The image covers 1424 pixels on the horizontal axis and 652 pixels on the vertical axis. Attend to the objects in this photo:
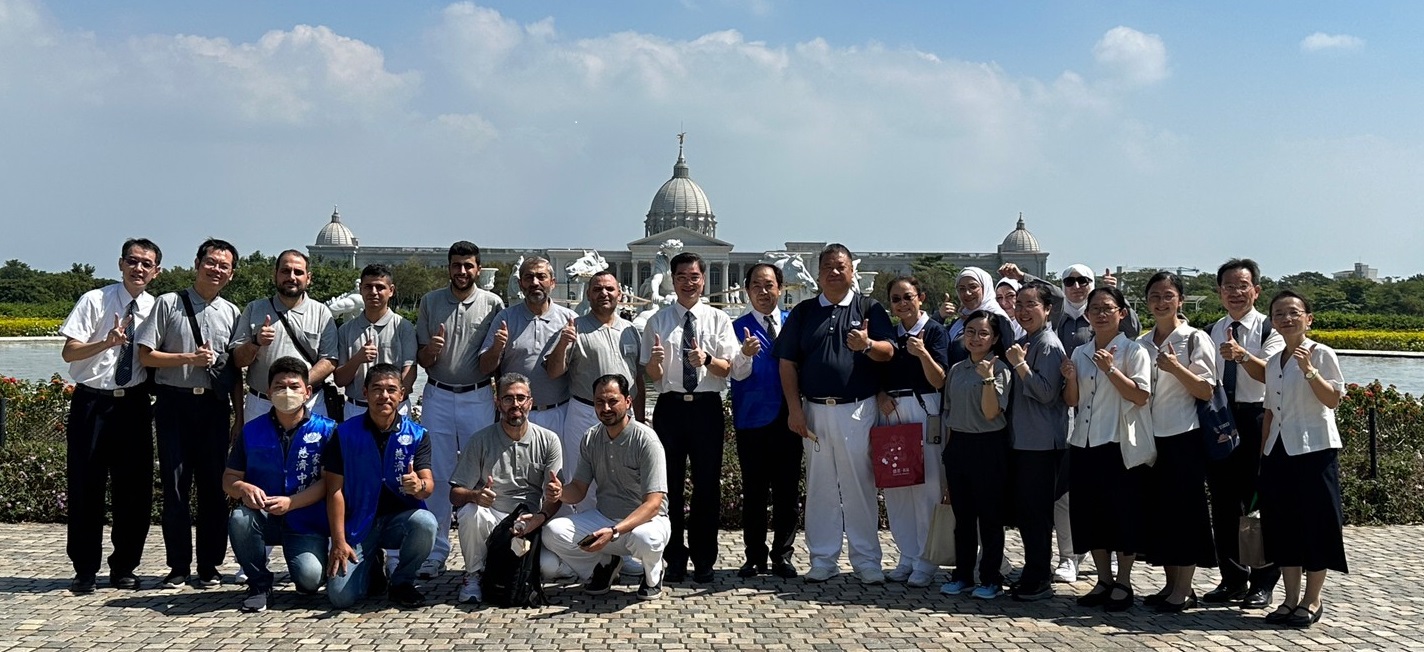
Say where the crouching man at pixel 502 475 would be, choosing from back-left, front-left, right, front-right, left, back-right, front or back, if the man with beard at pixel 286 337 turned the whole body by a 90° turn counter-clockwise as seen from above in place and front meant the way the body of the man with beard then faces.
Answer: front-right

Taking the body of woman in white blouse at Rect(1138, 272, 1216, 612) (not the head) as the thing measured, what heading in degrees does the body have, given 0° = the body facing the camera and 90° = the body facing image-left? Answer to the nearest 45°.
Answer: approximately 45°

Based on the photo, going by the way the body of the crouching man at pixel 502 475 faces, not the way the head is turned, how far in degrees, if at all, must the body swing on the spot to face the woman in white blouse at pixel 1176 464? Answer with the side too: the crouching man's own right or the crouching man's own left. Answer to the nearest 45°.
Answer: approximately 90° to the crouching man's own left

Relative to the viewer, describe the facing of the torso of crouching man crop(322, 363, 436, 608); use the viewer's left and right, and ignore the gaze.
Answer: facing the viewer

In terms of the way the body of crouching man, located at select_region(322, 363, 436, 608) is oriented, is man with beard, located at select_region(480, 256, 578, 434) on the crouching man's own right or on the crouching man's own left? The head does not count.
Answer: on the crouching man's own left

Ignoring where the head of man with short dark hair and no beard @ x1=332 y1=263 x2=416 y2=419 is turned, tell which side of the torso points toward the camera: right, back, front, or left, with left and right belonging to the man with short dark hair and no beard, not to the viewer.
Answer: front

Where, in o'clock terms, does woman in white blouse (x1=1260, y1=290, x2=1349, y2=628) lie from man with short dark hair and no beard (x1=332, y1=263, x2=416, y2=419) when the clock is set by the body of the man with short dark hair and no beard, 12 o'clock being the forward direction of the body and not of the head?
The woman in white blouse is roughly at 10 o'clock from the man with short dark hair and no beard.

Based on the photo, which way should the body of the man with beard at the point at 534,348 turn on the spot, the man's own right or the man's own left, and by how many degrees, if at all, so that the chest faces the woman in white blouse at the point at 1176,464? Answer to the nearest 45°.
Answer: approximately 45° to the man's own left

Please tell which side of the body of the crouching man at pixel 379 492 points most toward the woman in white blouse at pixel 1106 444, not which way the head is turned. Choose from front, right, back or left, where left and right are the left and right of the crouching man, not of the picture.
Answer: left

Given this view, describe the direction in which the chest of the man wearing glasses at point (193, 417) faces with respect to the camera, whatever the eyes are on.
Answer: toward the camera

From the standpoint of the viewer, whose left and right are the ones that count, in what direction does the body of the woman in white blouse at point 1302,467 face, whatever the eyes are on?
facing the viewer and to the left of the viewer

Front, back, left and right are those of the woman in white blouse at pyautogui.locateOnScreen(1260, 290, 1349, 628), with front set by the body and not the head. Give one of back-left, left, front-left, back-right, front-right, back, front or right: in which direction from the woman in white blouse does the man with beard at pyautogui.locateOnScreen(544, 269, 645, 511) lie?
front-right

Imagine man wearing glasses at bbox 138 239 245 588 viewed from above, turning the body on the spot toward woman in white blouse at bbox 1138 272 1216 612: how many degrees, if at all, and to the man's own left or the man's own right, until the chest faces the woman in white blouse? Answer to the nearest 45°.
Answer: approximately 45° to the man's own left

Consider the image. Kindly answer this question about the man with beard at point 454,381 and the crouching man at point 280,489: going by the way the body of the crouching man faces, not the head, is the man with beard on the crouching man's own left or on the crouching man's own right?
on the crouching man's own left

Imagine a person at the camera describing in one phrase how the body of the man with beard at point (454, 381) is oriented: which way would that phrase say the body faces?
toward the camera

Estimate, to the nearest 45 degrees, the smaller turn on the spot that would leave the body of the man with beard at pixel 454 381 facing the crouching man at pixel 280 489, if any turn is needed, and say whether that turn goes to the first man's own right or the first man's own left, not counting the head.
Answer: approximately 45° to the first man's own right
